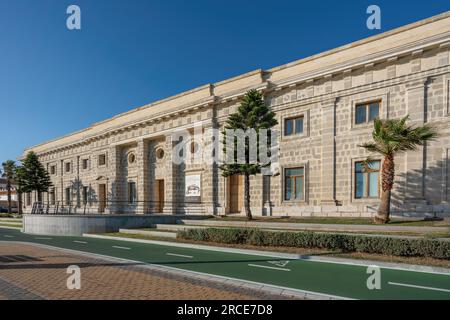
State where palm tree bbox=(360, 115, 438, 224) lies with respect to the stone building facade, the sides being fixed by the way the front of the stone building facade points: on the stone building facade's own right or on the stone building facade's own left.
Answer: on the stone building facade's own left

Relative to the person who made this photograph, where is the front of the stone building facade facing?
facing the viewer and to the left of the viewer
